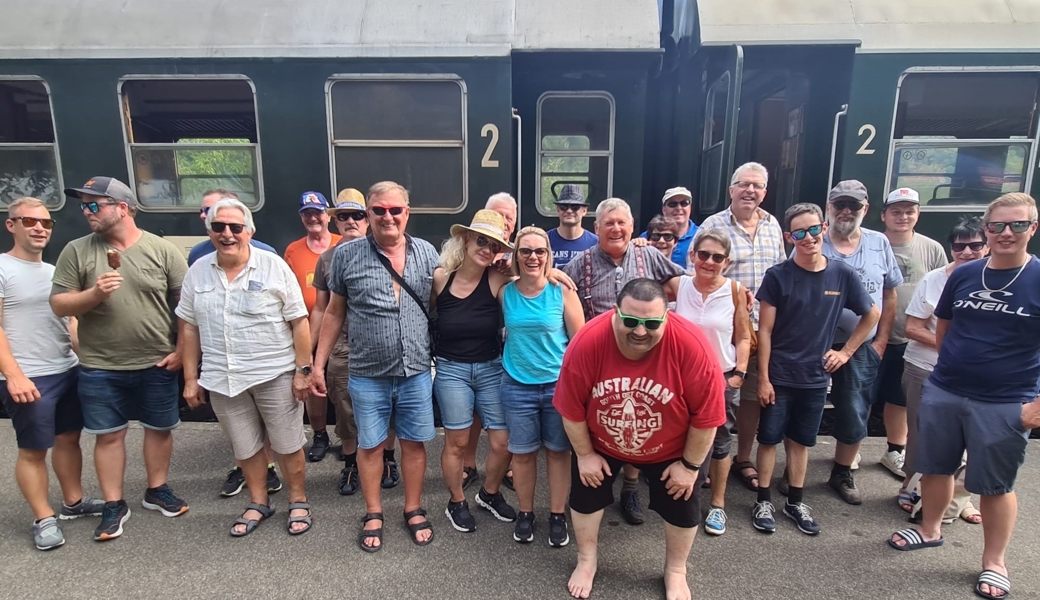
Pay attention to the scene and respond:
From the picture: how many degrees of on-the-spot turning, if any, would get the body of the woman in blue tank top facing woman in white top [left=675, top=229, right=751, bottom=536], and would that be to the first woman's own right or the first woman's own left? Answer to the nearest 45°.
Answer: approximately 90° to the first woman's own left

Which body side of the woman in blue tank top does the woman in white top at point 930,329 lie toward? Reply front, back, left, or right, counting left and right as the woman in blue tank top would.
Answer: left

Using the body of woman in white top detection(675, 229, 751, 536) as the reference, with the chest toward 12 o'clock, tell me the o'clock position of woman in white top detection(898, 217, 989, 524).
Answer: woman in white top detection(898, 217, 989, 524) is roughly at 8 o'clock from woman in white top detection(675, 229, 751, 536).

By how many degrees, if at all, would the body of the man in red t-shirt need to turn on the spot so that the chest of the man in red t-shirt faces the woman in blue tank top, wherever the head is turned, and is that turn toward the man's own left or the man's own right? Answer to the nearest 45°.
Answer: approximately 135° to the man's own right

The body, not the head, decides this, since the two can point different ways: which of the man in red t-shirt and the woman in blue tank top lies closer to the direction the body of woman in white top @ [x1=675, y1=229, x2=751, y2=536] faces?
the man in red t-shirt

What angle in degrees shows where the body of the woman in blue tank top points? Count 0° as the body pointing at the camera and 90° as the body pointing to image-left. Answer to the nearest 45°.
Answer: approximately 0°

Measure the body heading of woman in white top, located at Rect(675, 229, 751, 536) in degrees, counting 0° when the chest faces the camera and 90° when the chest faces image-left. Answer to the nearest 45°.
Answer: approximately 0°
